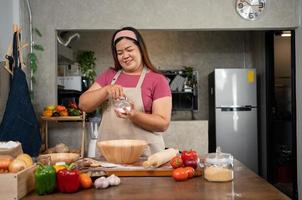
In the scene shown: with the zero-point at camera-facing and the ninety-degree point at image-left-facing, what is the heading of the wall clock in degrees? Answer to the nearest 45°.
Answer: approximately 0°

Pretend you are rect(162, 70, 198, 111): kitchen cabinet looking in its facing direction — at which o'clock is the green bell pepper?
The green bell pepper is roughly at 12 o'clock from the kitchen cabinet.

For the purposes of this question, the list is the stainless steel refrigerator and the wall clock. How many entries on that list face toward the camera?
2

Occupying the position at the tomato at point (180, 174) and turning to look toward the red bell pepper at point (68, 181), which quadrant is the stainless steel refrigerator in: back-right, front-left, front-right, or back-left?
back-right
